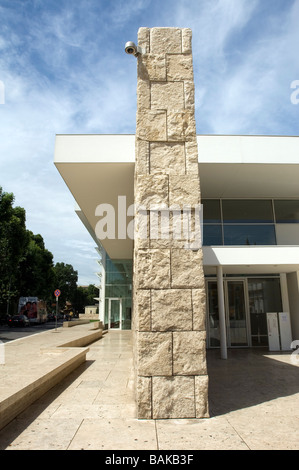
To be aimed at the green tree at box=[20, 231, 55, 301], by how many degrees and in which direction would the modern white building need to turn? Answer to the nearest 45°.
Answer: approximately 135° to its right

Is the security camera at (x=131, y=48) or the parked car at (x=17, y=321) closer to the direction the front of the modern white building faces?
the security camera

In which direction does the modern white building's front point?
toward the camera

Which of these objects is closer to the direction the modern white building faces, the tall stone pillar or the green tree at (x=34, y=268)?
the tall stone pillar

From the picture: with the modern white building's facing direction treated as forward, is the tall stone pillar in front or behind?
in front

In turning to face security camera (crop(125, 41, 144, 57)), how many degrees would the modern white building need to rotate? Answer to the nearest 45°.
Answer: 0° — it already faces it

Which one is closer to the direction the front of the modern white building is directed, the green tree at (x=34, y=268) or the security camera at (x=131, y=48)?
the security camera
